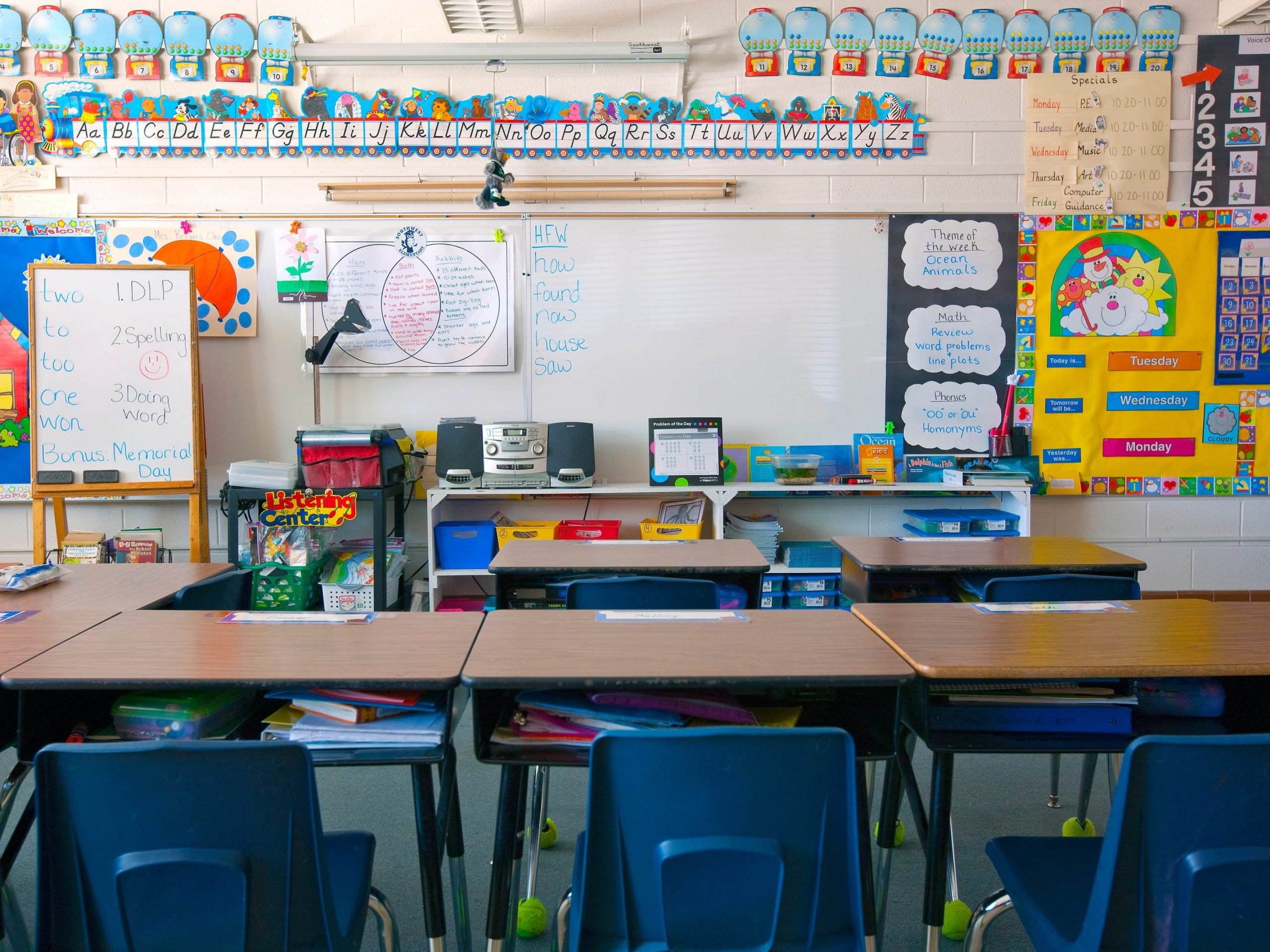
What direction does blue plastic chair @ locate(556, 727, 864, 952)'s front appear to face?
away from the camera

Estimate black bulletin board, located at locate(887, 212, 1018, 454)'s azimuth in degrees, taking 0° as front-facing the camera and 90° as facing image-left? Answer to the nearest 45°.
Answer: approximately 0°

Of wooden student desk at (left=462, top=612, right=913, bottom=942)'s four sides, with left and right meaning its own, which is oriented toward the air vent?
back

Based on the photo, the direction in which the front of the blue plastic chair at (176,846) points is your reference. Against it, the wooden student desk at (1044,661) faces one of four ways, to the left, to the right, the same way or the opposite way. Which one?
the opposite way

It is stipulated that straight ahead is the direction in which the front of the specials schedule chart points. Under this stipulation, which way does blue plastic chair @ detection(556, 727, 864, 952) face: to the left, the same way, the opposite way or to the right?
the opposite way

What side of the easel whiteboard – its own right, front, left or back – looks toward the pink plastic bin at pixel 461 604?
left

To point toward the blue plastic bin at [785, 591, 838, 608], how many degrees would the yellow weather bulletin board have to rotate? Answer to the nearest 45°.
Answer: approximately 45° to its right

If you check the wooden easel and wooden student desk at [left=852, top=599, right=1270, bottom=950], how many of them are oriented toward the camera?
2

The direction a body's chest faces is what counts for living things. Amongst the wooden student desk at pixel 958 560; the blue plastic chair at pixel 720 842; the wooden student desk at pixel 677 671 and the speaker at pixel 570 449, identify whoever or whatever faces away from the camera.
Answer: the blue plastic chair
